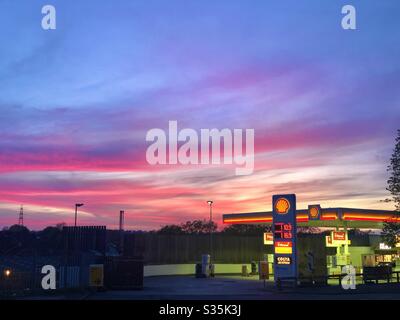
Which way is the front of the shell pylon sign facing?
toward the camera
